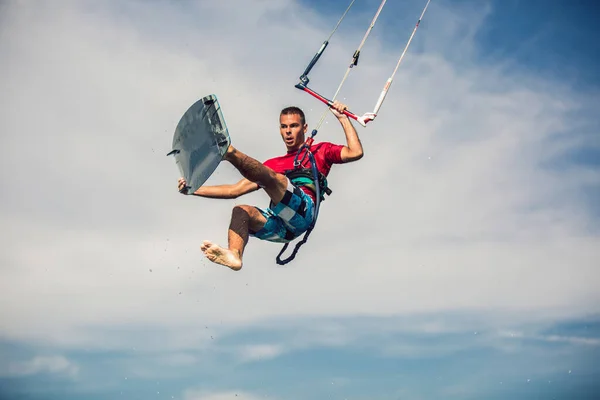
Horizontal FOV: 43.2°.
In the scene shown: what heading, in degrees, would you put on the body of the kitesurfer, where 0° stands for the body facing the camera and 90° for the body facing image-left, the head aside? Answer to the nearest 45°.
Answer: approximately 45°
